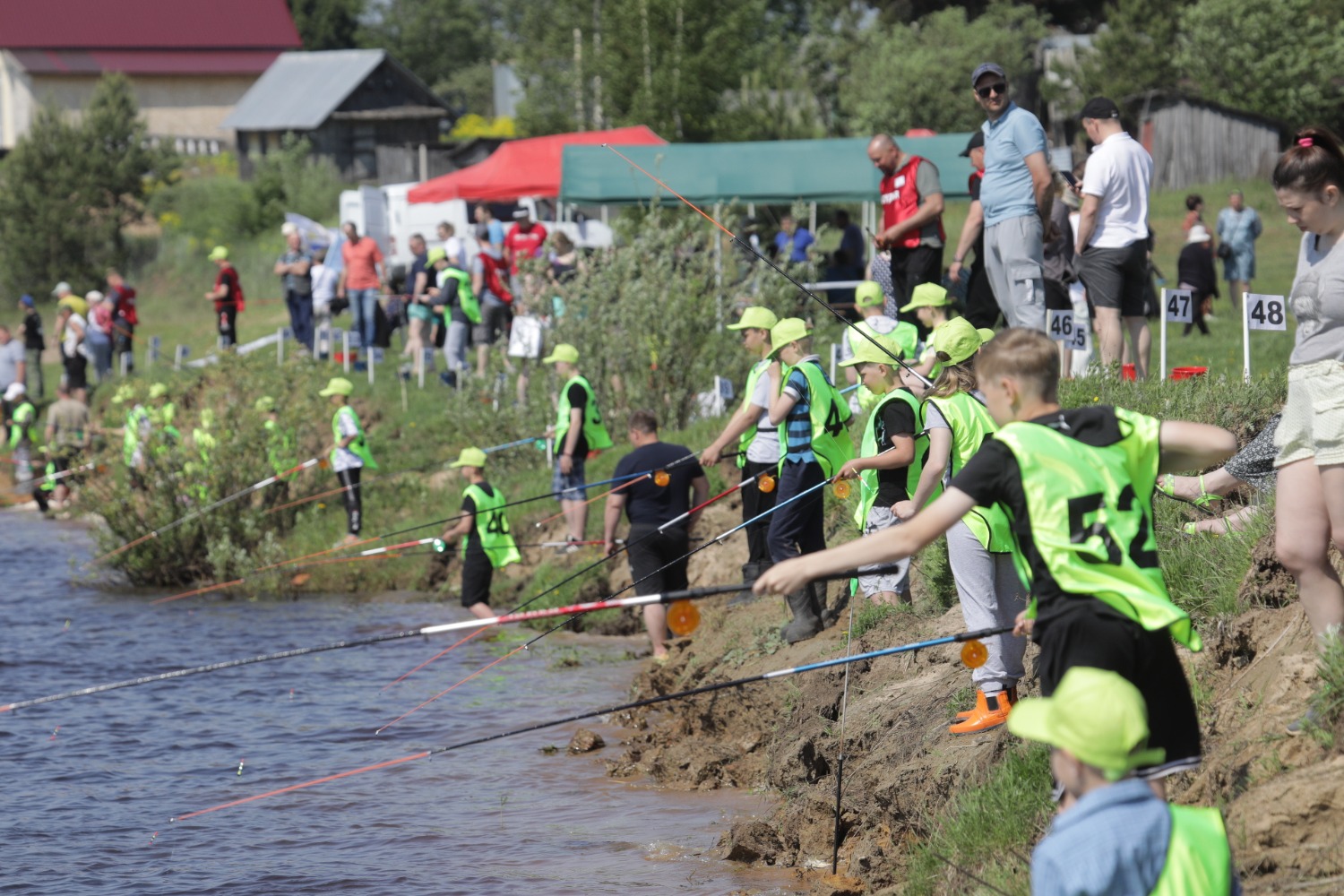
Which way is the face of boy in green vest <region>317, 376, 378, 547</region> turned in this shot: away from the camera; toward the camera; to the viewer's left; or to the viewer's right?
to the viewer's left

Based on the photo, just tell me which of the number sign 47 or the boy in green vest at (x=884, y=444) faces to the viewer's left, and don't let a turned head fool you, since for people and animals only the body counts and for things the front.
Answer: the boy in green vest

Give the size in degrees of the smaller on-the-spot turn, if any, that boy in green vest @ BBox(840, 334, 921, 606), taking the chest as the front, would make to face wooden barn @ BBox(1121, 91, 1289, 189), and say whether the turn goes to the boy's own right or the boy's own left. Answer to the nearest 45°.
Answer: approximately 90° to the boy's own right

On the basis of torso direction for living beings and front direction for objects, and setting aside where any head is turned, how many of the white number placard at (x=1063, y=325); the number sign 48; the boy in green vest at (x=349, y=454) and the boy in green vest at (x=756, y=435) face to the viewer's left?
2

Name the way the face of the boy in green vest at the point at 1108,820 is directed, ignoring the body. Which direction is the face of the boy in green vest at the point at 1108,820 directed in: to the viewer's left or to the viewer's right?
to the viewer's left

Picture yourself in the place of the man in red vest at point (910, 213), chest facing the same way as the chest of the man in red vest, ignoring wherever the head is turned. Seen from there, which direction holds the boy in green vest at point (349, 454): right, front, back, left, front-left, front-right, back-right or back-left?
right

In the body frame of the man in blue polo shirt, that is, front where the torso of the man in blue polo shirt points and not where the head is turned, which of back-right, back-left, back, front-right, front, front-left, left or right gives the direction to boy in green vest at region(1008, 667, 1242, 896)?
front-left

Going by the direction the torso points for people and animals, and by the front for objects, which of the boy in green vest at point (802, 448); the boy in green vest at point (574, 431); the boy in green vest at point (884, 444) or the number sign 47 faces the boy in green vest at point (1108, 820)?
the number sign 47

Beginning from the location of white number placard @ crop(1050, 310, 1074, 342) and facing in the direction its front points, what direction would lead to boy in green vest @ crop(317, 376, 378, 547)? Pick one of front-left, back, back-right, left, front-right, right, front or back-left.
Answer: back-right

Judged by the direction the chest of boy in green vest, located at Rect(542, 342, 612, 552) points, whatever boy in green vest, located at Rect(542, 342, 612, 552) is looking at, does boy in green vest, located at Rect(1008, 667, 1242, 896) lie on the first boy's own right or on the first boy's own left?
on the first boy's own left

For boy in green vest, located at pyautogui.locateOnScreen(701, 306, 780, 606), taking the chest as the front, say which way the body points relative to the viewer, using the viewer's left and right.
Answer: facing to the left of the viewer

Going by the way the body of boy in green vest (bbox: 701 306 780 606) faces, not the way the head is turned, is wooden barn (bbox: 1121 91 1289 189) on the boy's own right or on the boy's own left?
on the boy's own right

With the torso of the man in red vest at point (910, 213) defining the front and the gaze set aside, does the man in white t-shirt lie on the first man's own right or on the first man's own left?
on the first man's own left

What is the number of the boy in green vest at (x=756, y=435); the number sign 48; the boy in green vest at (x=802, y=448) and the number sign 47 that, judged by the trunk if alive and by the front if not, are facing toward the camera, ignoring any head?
2

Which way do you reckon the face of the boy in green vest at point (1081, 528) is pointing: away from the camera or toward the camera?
away from the camera

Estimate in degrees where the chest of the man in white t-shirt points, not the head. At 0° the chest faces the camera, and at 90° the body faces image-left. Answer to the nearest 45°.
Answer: approximately 135°

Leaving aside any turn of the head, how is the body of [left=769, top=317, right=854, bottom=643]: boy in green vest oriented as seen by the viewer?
to the viewer's left

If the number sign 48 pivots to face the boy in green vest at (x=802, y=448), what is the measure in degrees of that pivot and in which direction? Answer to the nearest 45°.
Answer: approximately 90° to its right

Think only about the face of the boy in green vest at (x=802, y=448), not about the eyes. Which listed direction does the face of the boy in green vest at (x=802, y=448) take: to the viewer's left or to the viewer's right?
to the viewer's left
